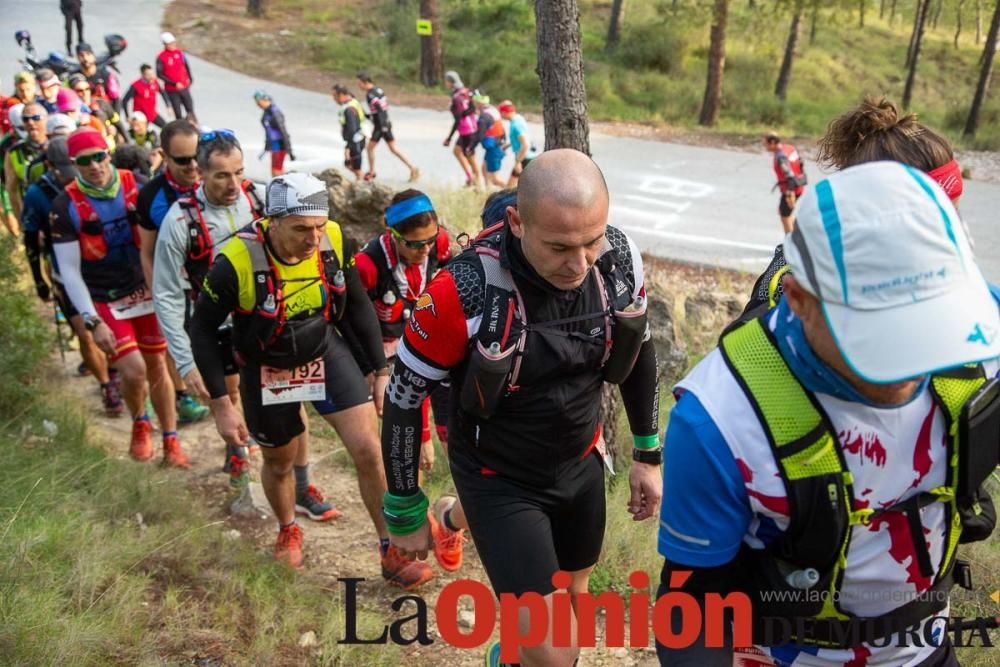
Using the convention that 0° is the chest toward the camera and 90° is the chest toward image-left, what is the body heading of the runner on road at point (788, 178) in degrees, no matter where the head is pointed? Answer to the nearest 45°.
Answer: approximately 90°

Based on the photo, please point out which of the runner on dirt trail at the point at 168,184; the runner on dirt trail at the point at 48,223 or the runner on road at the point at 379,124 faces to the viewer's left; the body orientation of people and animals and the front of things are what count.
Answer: the runner on road at the point at 379,124

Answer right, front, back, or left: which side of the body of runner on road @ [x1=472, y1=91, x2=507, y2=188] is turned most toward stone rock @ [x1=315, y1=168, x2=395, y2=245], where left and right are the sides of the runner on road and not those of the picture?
left

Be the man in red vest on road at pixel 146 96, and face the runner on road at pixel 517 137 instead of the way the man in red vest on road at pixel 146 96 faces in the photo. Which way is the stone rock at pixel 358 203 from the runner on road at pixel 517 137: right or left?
right

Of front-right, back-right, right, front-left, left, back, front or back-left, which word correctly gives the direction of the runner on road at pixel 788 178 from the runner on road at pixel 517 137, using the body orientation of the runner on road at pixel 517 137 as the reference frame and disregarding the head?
back-left

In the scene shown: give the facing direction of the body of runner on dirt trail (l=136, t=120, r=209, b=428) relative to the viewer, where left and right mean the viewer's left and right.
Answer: facing the viewer and to the right of the viewer

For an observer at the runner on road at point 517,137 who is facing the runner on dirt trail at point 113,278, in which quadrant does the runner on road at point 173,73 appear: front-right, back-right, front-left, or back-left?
back-right
